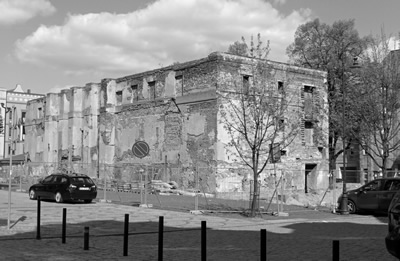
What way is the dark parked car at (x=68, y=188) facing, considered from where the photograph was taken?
facing away from the viewer and to the left of the viewer

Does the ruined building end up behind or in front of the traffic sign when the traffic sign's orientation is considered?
behind

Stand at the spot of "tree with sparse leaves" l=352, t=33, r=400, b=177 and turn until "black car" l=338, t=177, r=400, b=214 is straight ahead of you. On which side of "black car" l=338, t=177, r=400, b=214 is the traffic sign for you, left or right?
right

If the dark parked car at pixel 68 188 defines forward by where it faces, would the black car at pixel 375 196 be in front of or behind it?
behind

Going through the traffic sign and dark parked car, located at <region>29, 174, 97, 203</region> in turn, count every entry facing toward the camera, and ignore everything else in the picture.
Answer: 1

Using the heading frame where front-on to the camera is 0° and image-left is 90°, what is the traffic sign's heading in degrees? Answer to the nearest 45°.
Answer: approximately 0°

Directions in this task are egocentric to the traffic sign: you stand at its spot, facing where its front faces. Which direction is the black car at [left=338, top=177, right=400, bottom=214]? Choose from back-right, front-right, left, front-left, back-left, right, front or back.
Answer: left
